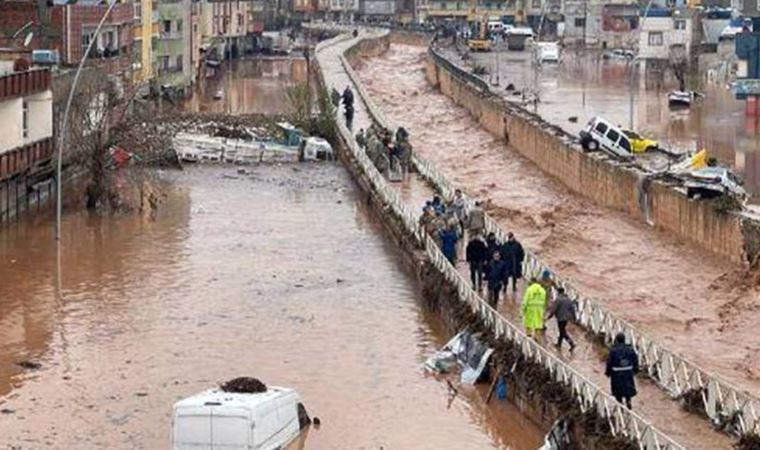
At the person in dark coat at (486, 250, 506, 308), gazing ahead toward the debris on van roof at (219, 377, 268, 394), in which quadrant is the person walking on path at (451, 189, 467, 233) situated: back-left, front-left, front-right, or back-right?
back-right

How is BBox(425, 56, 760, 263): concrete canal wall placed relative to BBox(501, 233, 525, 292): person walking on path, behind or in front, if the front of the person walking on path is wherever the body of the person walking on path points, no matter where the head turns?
behind

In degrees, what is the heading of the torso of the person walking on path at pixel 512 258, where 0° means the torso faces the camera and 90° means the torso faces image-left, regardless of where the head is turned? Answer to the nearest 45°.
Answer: approximately 0°

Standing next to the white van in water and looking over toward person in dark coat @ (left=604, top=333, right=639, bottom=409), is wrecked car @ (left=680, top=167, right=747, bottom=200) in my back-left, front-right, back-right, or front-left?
front-left

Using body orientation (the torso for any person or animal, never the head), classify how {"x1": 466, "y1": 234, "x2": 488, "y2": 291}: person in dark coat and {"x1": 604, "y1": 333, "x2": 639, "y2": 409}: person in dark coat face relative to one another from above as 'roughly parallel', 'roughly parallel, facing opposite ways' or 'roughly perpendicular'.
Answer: roughly parallel

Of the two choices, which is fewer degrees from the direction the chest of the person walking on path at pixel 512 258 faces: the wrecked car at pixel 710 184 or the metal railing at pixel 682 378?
the metal railing

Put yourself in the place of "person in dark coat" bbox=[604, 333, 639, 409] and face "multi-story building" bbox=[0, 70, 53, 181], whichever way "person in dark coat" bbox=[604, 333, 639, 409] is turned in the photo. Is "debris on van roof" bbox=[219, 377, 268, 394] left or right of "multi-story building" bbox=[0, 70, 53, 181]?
left
